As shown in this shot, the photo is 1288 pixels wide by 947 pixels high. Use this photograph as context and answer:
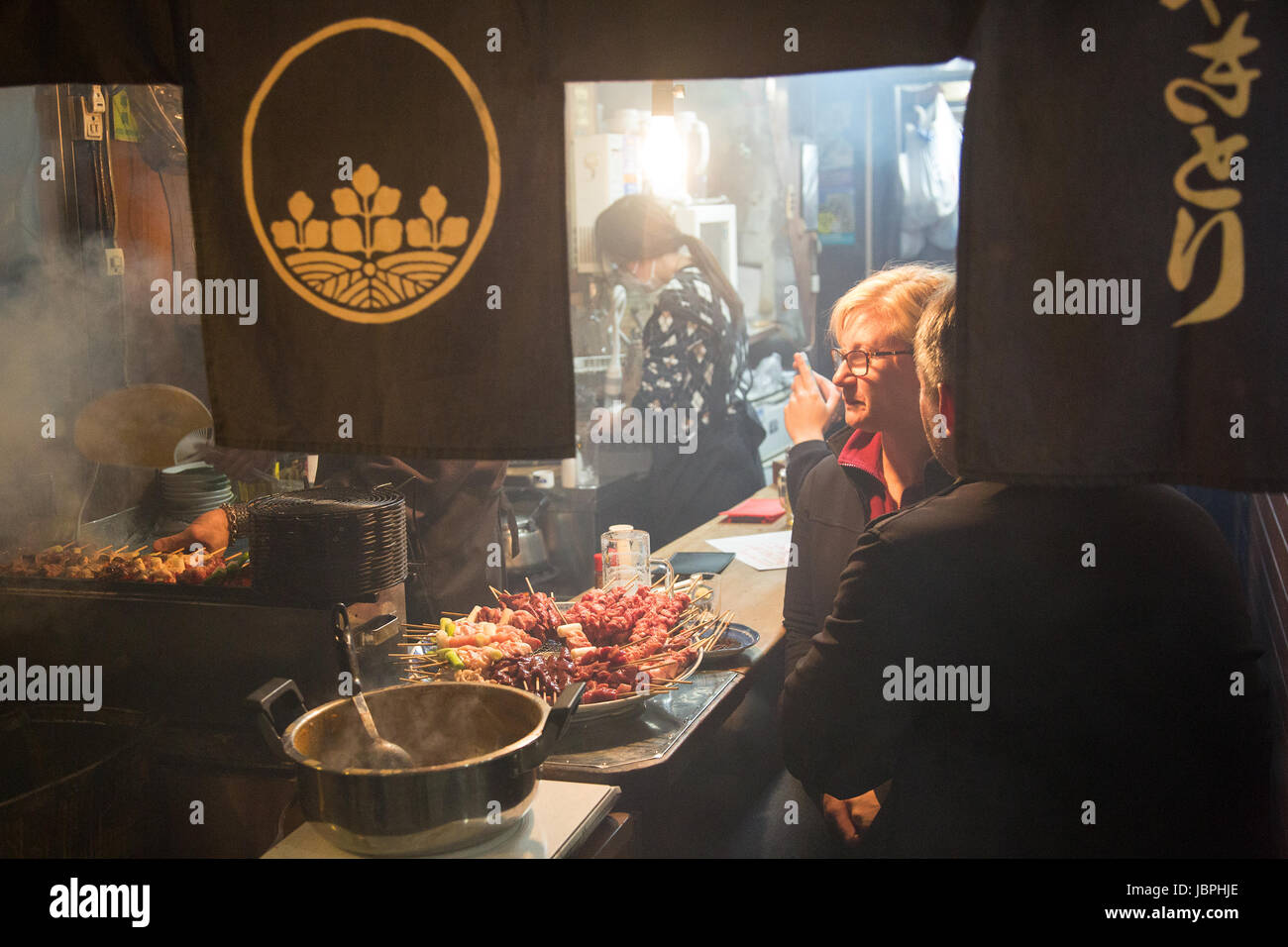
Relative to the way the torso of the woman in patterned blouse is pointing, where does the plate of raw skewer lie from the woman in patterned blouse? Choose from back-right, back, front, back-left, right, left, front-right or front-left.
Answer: left

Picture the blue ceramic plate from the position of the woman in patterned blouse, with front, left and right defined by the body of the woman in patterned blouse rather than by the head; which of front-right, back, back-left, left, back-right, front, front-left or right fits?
left

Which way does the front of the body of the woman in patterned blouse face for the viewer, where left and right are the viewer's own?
facing to the left of the viewer

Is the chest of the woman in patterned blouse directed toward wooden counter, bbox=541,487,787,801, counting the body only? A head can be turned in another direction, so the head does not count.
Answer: no

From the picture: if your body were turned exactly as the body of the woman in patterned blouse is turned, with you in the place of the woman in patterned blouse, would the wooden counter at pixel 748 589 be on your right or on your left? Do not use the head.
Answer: on your left

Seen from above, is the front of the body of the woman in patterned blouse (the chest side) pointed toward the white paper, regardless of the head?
no

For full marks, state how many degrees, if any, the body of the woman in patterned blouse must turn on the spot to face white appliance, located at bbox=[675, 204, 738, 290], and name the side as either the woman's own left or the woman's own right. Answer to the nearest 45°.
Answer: approximately 90° to the woman's own right

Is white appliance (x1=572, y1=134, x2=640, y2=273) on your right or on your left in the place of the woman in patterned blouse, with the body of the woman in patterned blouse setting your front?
on your right

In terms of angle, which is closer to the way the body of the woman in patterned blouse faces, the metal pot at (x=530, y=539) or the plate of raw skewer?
the metal pot
